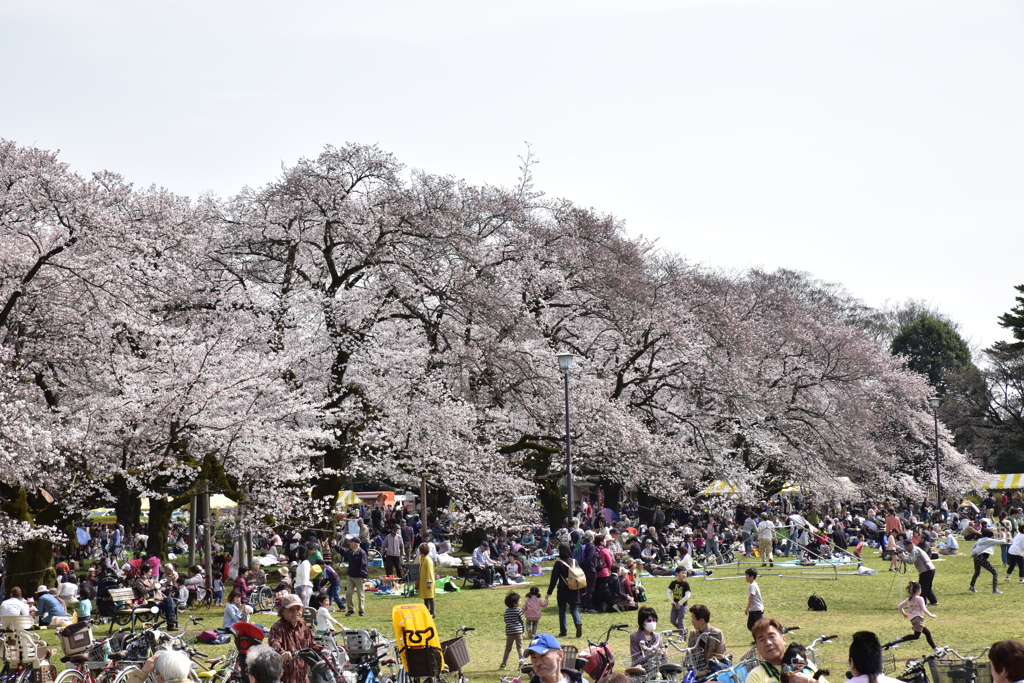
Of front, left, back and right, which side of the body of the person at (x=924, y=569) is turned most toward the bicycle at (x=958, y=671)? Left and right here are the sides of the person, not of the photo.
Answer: left

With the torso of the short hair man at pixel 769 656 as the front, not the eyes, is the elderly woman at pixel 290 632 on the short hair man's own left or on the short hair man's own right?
on the short hair man's own right

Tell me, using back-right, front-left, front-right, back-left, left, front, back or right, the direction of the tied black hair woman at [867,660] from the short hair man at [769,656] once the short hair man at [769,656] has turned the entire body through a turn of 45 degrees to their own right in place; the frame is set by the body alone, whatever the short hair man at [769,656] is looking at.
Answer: left

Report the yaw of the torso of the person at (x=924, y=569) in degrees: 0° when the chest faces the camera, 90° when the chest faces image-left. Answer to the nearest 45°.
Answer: approximately 90°

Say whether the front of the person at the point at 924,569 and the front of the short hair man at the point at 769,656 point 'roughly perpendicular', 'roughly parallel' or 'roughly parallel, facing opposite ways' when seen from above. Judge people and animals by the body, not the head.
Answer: roughly perpendicular

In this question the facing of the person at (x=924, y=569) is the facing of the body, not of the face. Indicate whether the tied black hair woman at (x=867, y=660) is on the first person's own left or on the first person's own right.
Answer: on the first person's own left

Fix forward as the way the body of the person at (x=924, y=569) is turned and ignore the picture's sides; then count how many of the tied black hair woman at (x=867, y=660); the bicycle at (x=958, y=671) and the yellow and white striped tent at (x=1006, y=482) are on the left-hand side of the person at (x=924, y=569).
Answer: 2

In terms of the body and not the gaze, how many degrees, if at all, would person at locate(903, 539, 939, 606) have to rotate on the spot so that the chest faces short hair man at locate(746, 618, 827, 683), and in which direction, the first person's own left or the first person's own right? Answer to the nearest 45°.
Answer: approximately 90° to the first person's own left

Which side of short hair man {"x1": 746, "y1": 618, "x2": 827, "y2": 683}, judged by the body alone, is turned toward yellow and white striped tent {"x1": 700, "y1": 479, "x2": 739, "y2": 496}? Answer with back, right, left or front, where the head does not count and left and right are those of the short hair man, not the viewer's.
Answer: back

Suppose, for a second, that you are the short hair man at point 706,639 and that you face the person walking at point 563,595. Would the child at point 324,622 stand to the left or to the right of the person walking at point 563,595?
left

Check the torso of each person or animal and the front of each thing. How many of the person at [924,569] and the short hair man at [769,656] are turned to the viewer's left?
1

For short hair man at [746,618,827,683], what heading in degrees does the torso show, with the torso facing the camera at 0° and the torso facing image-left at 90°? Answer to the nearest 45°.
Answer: approximately 0°

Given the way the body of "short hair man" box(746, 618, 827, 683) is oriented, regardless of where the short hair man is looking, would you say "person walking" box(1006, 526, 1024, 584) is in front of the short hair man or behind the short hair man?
behind

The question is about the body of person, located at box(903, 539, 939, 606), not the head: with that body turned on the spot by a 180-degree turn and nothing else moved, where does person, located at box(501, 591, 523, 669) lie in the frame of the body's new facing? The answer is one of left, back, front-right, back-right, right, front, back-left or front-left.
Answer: back-right
